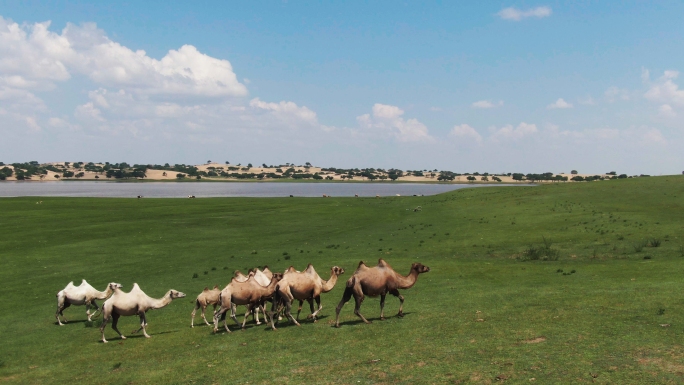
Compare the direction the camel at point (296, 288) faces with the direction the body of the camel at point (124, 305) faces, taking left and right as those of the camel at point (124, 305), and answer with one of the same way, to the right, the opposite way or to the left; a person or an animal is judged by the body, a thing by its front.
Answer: the same way

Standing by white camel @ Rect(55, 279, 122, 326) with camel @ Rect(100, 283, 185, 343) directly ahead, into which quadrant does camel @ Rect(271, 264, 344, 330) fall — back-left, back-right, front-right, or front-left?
front-left

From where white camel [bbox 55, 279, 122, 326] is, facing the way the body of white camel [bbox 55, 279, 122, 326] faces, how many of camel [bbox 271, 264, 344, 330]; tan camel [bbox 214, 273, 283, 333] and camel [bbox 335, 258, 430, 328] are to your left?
0

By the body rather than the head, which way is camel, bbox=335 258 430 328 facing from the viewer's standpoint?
to the viewer's right

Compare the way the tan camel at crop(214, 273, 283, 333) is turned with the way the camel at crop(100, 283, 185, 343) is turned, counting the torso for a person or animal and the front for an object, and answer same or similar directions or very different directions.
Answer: same or similar directions

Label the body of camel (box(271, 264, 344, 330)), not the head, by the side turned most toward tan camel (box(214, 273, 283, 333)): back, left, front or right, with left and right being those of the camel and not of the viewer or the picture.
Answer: back

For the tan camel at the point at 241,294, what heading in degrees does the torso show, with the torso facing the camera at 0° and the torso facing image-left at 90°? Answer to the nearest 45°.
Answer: approximately 270°

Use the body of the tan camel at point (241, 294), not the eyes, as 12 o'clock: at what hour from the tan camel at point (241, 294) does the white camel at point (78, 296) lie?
the white camel at point (78, 296) is roughly at 7 o'clock from the tan camel at point (241, 294).

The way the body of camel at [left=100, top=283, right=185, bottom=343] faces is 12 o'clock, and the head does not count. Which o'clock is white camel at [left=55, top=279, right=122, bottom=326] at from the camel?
The white camel is roughly at 8 o'clock from the camel.

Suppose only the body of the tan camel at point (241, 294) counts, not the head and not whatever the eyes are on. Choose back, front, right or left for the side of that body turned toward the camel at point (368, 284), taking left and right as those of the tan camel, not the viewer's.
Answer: front

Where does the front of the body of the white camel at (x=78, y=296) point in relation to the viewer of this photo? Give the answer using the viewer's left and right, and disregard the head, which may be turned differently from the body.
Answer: facing to the right of the viewer

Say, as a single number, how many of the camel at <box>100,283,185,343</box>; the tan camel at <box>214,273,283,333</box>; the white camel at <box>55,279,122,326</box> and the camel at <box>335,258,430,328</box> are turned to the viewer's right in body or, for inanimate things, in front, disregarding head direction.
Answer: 4

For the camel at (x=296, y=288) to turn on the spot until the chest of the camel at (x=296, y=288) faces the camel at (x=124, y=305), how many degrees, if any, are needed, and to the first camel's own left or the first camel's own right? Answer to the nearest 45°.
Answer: approximately 180°

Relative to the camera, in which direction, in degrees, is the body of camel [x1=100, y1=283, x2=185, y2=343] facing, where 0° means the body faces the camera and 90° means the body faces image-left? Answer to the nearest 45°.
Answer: approximately 270°

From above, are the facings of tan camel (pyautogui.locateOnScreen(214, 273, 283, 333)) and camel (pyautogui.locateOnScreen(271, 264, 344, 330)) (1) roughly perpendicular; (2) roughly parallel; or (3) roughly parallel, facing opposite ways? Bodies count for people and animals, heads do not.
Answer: roughly parallel

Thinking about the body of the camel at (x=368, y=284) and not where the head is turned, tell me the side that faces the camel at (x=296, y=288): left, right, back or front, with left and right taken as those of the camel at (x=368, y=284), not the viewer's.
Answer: back
